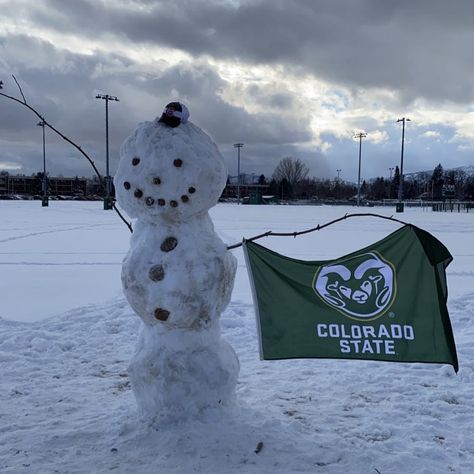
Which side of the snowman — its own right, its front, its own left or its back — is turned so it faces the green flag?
left

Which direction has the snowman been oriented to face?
toward the camera
